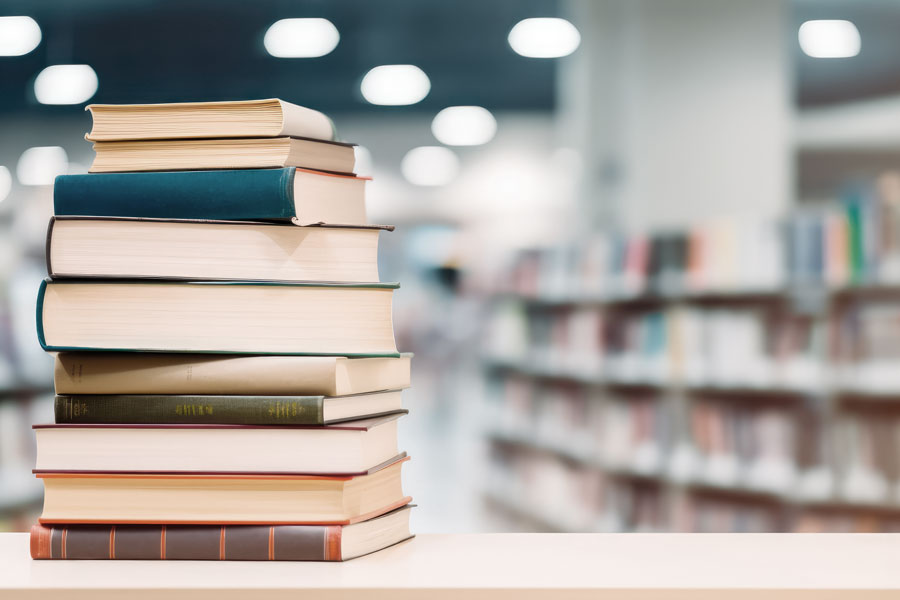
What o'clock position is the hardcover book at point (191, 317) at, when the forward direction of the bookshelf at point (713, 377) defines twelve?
The hardcover book is roughly at 11 o'clock from the bookshelf.

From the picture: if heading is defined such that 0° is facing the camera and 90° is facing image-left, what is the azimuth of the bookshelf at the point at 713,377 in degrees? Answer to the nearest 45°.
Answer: approximately 45°

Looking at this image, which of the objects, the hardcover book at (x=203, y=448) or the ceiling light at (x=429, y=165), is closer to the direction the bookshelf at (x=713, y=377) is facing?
the hardcover book

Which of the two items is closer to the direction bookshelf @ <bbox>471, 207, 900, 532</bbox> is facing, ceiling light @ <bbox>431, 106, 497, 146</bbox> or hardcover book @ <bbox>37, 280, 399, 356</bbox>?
the hardcover book

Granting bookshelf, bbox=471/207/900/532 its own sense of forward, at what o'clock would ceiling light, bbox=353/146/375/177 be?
The ceiling light is roughly at 2 o'clock from the bookshelf.

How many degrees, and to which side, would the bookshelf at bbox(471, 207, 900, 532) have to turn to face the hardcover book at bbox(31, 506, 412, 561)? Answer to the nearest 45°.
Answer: approximately 45° to its left

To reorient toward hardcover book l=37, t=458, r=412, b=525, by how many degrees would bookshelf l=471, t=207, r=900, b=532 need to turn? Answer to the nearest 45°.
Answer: approximately 45° to its left

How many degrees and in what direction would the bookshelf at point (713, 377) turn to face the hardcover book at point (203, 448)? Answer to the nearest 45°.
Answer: approximately 45° to its left

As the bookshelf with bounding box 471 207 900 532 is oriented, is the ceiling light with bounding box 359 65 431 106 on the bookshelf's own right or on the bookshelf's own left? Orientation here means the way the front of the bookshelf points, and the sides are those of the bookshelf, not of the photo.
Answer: on the bookshelf's own right

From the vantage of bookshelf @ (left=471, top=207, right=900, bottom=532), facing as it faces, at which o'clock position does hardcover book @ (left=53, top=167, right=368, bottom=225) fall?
The hardcover book is roughly at 11 o'clock from the bookshelf.
